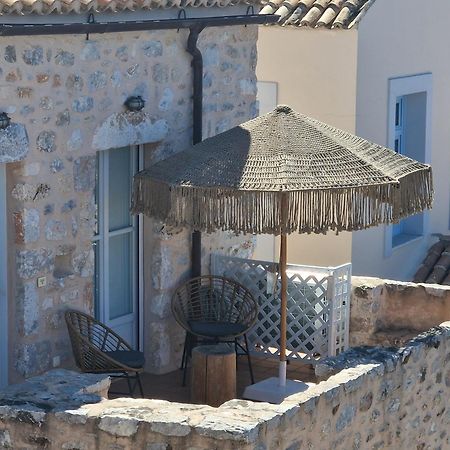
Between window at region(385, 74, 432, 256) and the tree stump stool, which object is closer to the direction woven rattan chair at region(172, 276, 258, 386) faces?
the tree stump stool

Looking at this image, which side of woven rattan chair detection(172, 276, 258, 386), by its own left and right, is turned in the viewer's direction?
front

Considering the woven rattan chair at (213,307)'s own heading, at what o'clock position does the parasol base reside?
The parasol base is roughly at 11 o'clock from the woven rattan chair.

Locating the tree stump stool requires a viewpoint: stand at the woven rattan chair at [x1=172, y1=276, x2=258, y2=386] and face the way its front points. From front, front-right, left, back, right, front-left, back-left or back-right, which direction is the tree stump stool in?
front

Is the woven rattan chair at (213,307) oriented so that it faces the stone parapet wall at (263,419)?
yes

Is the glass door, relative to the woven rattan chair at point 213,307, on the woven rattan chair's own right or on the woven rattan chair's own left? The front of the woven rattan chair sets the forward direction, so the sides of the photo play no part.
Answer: on the woven rattan chair's own right

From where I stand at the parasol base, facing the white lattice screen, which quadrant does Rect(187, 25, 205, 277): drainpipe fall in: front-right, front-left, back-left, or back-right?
front-left
